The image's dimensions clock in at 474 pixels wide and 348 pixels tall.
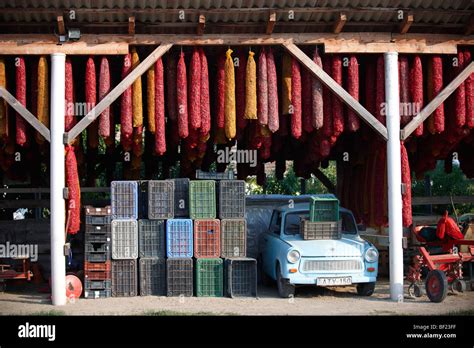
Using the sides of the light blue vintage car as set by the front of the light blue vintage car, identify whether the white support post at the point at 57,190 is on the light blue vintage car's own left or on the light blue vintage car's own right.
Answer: on the light blue vintage car's own right

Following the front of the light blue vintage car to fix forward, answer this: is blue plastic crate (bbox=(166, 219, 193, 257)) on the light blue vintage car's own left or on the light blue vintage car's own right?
on the light blue vintage car's own right

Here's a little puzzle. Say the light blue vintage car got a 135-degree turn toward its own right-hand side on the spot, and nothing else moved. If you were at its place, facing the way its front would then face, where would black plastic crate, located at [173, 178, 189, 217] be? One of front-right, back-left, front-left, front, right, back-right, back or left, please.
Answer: front-left

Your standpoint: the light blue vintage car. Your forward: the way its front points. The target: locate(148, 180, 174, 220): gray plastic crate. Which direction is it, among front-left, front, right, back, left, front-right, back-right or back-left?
right

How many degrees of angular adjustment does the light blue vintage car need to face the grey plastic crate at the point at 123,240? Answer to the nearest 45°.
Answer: approximately 90° to its right

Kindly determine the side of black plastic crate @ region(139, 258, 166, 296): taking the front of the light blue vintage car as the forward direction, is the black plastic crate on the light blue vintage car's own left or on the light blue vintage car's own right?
on the light blue vintage car's own right

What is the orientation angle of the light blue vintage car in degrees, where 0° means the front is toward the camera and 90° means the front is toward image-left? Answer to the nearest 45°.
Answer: approximately 0°

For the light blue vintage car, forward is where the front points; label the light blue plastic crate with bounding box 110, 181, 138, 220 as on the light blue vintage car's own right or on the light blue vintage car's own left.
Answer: on the light blue vintage car's own right

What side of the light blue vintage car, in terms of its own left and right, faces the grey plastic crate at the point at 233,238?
right

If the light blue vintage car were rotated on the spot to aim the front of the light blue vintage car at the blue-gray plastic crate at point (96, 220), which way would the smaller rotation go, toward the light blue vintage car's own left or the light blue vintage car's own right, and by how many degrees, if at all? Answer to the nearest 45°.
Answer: approximately 90° to the light blue vintage car's own right

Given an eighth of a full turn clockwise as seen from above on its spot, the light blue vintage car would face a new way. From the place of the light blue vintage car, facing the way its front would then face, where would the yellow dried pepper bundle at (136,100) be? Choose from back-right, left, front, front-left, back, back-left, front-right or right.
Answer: front-right

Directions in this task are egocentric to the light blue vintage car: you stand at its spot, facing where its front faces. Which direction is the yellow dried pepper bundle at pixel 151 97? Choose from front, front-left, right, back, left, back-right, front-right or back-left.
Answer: right

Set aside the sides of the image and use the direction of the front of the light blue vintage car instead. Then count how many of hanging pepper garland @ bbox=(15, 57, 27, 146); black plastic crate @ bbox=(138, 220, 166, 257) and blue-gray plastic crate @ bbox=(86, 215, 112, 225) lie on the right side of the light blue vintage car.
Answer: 3

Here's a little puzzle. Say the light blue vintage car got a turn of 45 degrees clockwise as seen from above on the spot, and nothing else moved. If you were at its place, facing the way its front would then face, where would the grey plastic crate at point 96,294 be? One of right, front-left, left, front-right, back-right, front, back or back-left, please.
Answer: front-right
